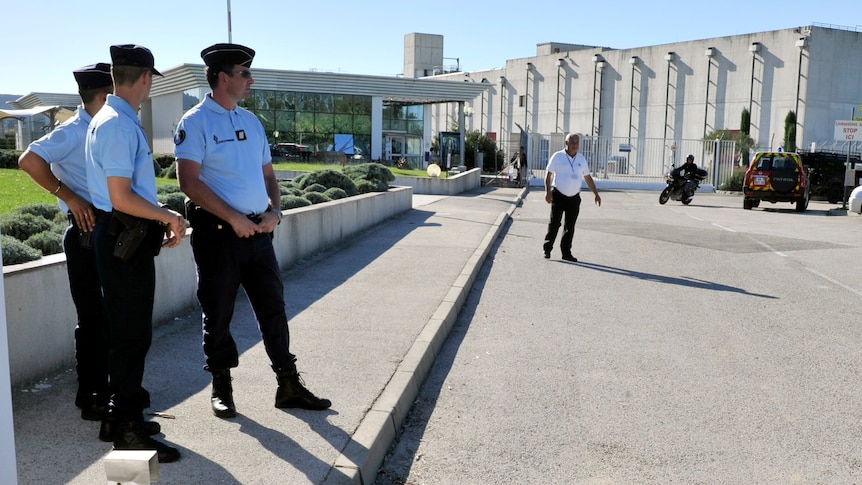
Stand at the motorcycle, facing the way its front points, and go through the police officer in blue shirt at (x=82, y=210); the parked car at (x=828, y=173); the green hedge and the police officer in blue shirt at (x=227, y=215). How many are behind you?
1

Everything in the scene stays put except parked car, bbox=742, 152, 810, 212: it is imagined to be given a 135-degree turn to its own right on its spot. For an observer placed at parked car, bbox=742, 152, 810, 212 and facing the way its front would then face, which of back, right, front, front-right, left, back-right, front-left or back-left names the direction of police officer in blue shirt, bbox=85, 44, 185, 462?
front-right

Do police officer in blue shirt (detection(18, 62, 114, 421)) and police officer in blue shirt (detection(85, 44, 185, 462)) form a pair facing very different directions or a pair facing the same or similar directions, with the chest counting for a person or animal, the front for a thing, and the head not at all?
same or similar directions

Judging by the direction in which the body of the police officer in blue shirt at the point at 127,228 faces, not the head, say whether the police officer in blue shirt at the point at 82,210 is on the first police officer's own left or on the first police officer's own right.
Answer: on the first police officer's own left

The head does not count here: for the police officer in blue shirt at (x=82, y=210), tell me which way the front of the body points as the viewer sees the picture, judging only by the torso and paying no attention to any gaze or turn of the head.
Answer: to the viewer's right

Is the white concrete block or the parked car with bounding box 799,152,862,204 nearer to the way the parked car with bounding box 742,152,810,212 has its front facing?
the parked car

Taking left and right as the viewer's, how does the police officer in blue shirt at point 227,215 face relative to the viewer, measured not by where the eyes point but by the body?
facing the viewer and to the right of the viewer

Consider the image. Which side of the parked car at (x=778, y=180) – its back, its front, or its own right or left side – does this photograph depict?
back

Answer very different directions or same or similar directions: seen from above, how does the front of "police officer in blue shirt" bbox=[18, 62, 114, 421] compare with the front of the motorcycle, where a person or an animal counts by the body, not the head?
very different directions

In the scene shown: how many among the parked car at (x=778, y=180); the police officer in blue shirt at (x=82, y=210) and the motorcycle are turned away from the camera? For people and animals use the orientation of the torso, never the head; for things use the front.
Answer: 1

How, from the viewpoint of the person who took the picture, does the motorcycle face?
facing the viewer and to the left of the viewer

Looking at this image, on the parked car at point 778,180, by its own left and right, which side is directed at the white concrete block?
back

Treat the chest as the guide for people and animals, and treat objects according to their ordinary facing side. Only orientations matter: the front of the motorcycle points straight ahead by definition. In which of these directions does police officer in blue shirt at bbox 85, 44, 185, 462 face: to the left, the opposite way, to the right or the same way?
the opposite way

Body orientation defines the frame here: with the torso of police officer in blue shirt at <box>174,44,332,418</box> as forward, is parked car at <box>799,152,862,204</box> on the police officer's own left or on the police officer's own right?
on the police officer's own left

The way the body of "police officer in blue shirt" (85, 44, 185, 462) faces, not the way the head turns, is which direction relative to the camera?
to the viewer's right

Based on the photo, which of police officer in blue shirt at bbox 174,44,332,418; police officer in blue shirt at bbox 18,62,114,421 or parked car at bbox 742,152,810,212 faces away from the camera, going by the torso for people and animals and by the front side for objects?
the parked car

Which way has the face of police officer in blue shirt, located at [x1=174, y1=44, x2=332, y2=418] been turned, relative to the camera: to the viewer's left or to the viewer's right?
to the viewer's right

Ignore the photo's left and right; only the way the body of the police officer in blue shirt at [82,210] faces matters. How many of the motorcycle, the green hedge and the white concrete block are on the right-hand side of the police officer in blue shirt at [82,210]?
1
